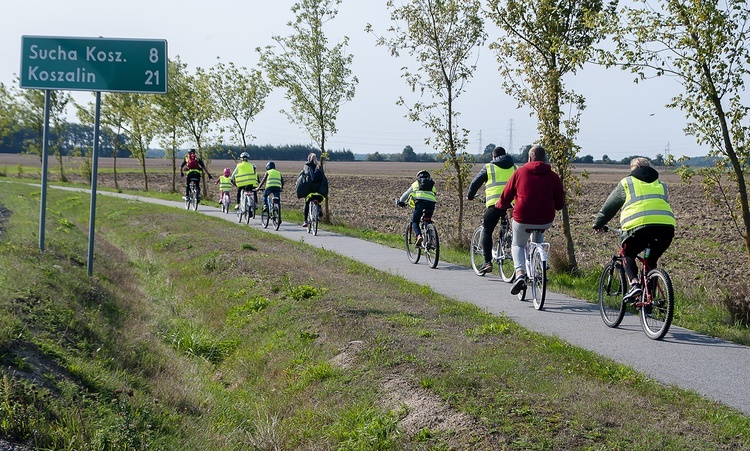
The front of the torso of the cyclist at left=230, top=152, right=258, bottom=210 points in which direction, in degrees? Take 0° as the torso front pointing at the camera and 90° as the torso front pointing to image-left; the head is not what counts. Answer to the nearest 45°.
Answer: approximately 180°

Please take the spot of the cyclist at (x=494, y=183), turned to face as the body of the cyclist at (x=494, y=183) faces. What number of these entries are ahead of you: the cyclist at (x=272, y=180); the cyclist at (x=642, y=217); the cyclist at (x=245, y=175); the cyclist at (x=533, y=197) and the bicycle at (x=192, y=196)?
3

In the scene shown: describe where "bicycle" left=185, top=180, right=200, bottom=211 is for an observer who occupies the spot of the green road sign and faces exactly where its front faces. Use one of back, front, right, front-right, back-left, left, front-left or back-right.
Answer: back

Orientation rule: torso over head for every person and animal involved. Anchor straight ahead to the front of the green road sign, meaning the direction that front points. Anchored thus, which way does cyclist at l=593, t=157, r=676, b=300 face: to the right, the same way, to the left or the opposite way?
the opposite way

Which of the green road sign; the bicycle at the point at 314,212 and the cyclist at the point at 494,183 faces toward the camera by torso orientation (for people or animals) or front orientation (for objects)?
the green road sign

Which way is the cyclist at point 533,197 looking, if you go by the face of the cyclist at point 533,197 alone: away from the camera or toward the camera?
away from the camera

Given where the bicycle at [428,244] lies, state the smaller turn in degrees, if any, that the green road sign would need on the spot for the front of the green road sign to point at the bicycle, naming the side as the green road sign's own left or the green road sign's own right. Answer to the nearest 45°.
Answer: approximately 90° to the green road sign's own left

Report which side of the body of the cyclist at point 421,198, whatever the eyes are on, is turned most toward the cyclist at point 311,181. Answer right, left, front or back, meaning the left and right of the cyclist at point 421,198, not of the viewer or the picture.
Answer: front

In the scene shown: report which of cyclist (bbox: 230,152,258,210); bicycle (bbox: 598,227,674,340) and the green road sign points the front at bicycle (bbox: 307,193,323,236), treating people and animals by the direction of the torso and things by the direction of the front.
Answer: bicycle (bbox: 598,227,674,340)

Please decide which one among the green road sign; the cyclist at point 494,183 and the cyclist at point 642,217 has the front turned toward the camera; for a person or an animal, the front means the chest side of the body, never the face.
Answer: the green road sign

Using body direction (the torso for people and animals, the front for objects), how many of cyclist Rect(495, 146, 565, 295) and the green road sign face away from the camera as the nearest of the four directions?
1

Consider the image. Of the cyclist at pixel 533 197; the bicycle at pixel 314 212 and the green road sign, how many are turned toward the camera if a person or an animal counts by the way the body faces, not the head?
1

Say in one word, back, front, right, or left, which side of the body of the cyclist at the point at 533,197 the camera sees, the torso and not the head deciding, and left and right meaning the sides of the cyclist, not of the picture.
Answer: back

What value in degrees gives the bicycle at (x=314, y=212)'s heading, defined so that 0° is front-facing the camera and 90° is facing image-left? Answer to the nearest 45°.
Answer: approximately 180°

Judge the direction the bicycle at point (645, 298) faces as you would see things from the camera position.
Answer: facing away from the viewer and to the left of the viewer
